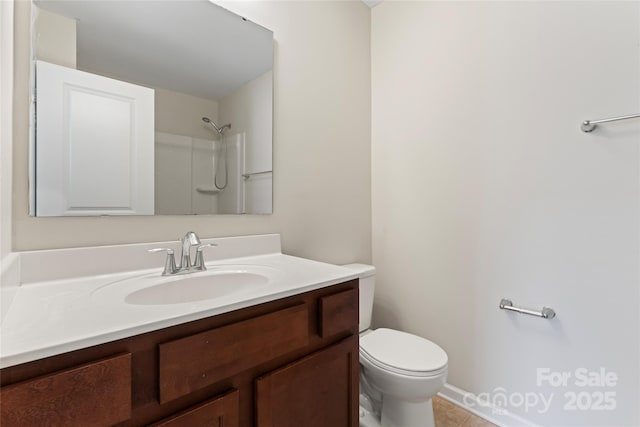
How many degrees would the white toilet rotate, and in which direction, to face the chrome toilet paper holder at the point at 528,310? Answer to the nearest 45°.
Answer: approximately 45° to its left

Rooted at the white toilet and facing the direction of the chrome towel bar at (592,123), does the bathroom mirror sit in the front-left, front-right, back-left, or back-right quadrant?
back-right

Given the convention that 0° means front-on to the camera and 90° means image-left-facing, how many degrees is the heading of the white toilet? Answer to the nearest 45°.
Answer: approximately 315°

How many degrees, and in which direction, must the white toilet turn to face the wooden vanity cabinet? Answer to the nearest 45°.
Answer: approximately 90° to its right
